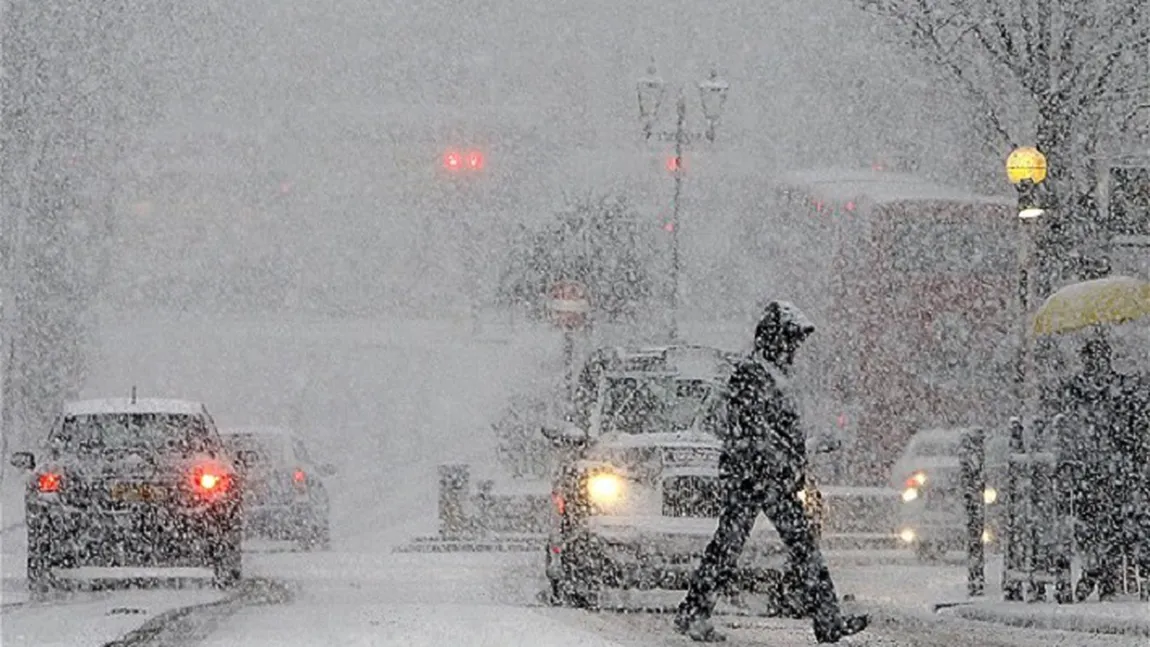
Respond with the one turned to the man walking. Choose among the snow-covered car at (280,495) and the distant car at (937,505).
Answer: the distant car

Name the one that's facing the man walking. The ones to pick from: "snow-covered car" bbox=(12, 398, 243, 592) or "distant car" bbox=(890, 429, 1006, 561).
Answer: the distant car

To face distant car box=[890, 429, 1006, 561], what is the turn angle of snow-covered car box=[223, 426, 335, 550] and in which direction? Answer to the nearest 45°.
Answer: approximately 90° to its right

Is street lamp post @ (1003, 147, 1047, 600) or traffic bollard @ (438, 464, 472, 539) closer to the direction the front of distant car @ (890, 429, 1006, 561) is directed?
the street lamp post

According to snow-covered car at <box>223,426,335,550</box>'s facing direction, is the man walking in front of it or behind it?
behind

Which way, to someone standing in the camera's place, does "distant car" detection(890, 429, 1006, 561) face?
facing the viewer

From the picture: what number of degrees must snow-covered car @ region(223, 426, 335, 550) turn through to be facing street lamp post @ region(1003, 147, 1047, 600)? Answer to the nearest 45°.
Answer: approximately 135° to its right

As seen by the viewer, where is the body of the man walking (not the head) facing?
to the viewer's right

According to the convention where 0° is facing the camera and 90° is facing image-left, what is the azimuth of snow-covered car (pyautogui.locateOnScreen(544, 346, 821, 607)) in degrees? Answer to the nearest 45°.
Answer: approximately 0°

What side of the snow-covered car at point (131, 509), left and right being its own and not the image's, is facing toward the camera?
back

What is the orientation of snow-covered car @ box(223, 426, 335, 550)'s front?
away from the camera

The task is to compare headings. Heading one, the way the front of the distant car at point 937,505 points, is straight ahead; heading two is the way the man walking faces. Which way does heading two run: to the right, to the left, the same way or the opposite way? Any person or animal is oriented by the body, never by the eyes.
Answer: to the left

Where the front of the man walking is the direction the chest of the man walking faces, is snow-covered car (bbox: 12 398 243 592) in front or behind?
behind

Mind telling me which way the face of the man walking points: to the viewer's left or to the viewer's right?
to the viewer's right

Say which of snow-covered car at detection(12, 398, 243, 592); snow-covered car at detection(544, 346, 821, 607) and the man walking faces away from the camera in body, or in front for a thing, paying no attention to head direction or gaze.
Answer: snow-covered car at detection(12, 398, 243, 592)
